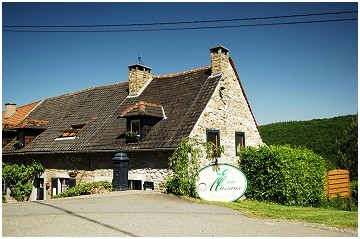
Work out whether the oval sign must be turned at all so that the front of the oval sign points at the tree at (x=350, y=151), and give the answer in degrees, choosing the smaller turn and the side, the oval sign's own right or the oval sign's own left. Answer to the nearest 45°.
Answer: approximately 135° to the oval sign's own left

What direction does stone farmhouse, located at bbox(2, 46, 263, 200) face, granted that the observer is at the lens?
facing the viewer and to the left of the viewer

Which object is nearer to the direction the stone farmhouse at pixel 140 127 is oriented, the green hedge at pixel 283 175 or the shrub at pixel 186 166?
the shrub

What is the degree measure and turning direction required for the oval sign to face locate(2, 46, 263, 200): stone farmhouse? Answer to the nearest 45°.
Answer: approximately 135° to its right

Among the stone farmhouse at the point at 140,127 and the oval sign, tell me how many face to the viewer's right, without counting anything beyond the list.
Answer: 0

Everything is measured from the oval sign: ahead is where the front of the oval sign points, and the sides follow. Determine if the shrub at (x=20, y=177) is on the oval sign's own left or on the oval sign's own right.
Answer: on the oval sign's own right

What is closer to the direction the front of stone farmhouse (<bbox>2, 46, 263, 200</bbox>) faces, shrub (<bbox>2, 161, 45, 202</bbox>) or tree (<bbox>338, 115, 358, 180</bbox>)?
the shrub

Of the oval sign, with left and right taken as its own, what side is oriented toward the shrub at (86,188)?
right

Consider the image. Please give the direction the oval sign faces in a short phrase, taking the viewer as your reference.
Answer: facing the viewer
